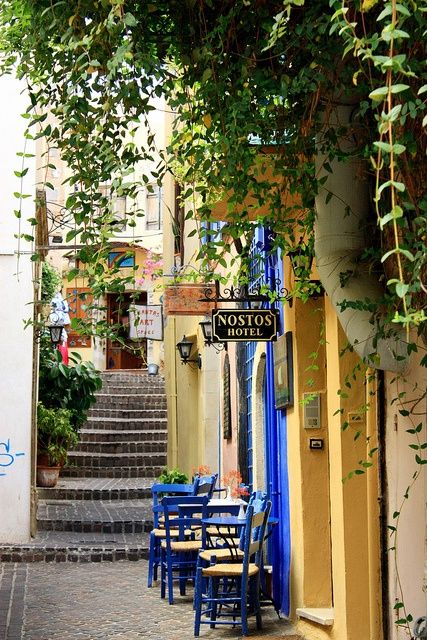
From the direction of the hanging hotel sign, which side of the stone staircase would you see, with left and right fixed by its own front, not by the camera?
front

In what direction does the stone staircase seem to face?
toward the camera

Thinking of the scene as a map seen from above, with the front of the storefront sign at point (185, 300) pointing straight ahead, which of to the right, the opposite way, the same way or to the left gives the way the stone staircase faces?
the same way

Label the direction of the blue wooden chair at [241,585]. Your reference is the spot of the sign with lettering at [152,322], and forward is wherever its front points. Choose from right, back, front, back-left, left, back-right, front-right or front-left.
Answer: front

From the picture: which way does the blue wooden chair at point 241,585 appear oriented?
to the viewer's left

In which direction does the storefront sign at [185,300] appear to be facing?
toward the camera

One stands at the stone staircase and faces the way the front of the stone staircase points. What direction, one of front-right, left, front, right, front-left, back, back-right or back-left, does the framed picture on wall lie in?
front

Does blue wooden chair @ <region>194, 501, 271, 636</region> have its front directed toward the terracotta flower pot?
no

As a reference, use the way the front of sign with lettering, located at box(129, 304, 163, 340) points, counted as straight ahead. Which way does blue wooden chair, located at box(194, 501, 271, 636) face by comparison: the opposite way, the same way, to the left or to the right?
to the right

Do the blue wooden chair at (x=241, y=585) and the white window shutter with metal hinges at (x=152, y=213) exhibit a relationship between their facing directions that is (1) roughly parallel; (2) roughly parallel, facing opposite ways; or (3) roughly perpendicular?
roughly perpendicular

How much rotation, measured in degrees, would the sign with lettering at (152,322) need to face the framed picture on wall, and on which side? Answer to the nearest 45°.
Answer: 0° — it already faces it

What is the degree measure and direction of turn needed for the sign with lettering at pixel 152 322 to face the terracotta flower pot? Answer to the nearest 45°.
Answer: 0° — it already faces it
